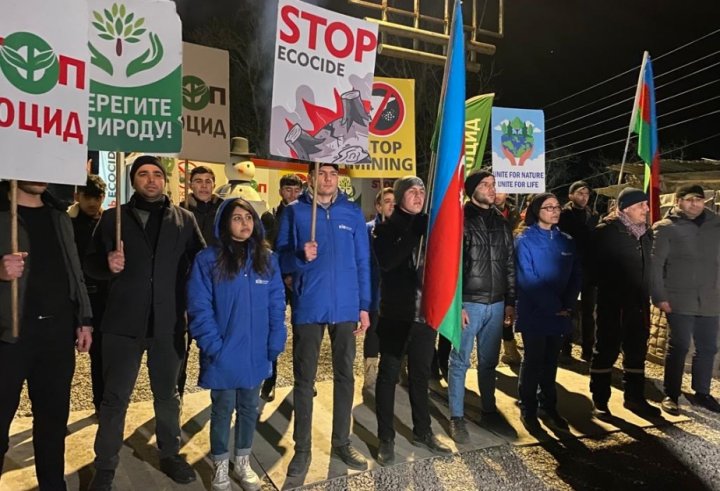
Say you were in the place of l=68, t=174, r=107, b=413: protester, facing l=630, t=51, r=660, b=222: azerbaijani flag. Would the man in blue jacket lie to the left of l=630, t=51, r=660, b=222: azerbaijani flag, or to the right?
right

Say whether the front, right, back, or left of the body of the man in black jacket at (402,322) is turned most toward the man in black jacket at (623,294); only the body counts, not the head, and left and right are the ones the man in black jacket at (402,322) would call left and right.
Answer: left

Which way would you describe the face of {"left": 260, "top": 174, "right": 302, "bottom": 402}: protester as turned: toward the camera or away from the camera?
toward the camera

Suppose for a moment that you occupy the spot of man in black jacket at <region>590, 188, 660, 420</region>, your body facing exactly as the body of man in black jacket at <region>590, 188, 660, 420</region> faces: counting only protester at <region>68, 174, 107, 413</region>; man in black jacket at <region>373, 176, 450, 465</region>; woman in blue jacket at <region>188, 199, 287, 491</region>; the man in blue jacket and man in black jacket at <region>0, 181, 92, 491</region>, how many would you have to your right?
5

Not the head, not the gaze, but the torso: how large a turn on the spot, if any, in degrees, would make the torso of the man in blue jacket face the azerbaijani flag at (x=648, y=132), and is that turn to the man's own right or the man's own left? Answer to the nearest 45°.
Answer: approximately 135° to the man's own left

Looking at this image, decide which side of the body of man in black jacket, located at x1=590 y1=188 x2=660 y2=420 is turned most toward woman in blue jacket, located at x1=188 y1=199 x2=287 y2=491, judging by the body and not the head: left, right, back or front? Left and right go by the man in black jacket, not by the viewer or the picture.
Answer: right

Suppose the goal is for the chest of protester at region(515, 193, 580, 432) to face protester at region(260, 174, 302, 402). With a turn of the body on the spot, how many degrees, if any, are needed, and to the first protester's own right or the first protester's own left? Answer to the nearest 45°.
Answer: approximately 135° to the first protester's own right

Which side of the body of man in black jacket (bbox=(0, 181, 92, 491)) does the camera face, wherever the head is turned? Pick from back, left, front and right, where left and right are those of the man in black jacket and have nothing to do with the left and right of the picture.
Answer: front

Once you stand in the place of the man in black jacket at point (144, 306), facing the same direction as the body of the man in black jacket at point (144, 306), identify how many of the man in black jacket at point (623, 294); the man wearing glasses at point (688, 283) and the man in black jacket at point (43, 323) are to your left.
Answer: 2

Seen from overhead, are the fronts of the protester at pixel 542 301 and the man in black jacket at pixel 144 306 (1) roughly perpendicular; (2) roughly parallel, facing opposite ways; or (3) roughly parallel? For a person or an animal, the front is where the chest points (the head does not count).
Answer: roughly parallel

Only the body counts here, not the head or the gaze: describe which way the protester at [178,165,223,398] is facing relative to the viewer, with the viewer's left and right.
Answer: facing the viewer

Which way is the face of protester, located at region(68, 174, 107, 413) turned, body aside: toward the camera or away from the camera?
toward the camera

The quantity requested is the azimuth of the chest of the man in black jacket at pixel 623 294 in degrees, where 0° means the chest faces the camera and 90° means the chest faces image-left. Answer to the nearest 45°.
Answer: approximately 315°

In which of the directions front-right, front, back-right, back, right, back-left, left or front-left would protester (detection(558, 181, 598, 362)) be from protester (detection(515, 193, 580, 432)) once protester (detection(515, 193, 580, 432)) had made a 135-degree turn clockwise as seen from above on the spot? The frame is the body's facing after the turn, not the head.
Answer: right

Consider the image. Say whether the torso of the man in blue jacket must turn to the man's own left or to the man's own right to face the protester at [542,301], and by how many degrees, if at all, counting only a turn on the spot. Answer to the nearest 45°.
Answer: approximately 90° to the man's own left

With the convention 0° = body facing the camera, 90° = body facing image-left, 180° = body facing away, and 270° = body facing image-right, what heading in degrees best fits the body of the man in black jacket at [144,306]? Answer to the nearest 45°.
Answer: approximately 0°

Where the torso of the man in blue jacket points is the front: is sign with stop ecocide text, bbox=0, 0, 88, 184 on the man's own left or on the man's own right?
on the man's own right

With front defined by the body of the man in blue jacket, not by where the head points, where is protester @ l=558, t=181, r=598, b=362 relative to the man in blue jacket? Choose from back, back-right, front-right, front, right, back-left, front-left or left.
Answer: back-left
